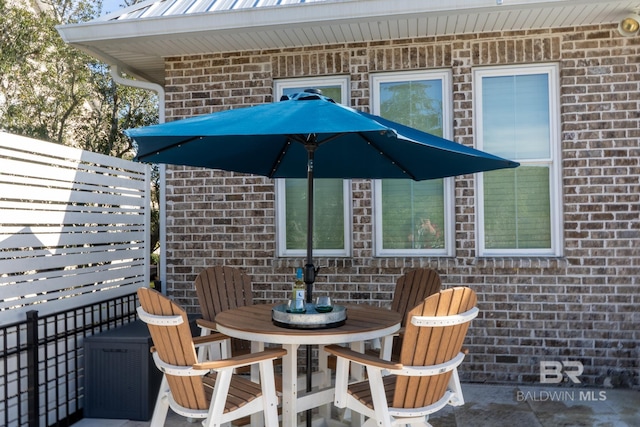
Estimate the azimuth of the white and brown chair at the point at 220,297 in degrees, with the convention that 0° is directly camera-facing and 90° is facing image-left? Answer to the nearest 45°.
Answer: approximately 315°

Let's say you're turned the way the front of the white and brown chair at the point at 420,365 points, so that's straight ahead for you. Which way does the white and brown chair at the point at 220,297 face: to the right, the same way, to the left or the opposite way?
the opposite way

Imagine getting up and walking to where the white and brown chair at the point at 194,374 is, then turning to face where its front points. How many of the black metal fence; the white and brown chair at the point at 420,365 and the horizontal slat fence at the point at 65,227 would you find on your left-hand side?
2

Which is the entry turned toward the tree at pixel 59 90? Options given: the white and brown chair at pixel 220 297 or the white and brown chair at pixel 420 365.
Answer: the white and brown chair at pixel 420 365

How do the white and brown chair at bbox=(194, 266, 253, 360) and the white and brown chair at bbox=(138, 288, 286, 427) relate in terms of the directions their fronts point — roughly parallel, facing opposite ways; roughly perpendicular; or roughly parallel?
roughly perpendicular

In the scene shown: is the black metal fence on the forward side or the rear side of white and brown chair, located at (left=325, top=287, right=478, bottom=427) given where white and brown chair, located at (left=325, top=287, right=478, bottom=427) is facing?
on the forward side

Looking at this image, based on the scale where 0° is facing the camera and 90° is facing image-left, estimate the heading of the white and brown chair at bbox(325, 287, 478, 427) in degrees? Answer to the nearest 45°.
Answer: approximately 135°

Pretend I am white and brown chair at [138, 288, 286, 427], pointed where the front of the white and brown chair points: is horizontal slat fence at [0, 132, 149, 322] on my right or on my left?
on my left

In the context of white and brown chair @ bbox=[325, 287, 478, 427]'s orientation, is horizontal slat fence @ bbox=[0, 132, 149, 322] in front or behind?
in front

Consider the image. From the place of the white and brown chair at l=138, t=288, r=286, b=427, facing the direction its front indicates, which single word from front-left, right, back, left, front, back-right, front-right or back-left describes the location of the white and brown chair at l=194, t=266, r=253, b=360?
front-left

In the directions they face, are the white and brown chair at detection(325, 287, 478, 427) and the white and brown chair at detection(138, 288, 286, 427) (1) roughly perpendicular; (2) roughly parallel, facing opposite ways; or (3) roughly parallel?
roughly perpendicular

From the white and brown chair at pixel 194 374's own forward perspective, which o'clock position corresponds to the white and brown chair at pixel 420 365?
the white and brown chair at pixel 420 365 is roughly at 2 o'clock from the white and brown chair at pixel 194 374.

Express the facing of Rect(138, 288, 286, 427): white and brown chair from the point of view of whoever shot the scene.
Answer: facing away from the viewer and to the right of the viewer
